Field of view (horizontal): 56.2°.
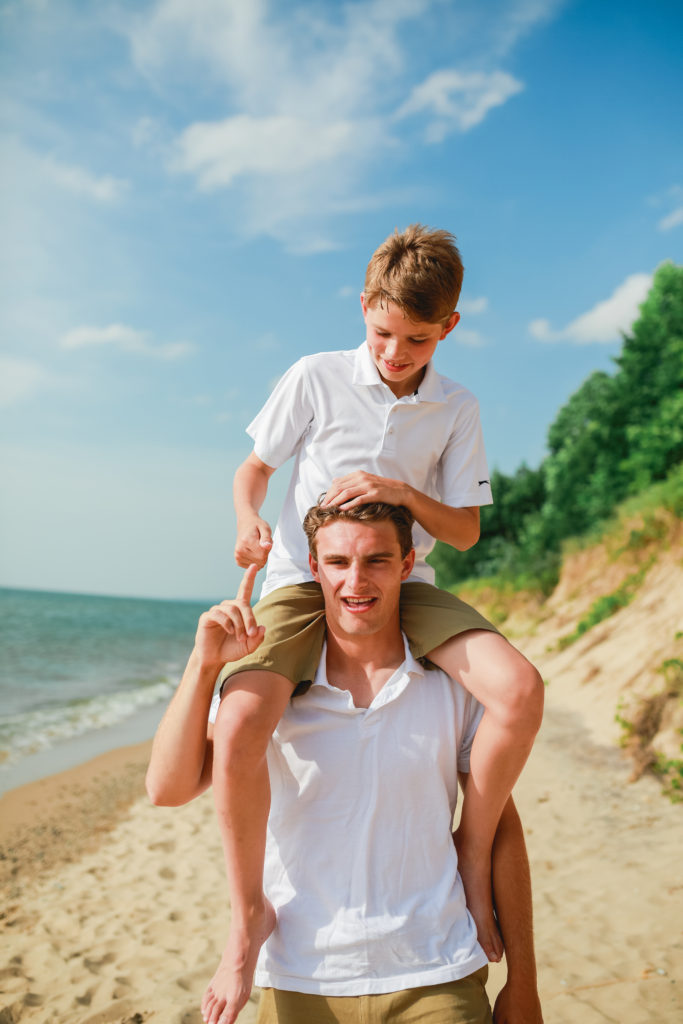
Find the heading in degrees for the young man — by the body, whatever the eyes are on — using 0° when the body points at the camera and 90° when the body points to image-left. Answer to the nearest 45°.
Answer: approximately 0°
